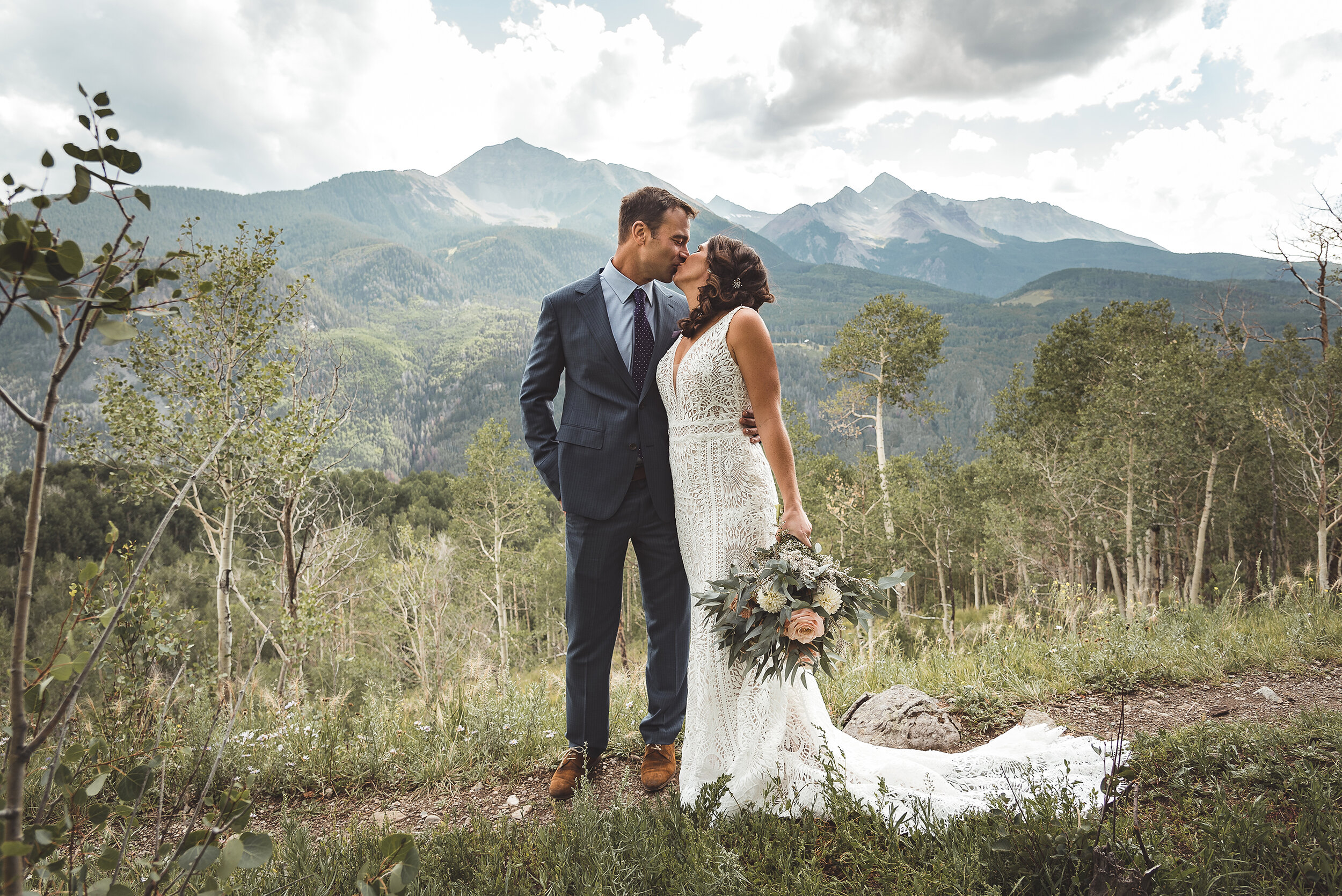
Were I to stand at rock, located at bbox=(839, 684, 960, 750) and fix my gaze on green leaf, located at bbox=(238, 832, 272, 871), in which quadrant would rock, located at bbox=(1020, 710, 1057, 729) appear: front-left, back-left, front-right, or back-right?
back-left

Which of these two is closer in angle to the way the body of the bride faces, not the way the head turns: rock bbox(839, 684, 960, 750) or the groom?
the groom

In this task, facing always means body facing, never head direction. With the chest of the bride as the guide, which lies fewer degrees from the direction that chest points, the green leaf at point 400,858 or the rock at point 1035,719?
the green leaf

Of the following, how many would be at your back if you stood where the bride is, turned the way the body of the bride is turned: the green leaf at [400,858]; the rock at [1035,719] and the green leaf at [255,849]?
1

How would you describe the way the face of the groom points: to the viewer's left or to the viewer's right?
to the viewer's right

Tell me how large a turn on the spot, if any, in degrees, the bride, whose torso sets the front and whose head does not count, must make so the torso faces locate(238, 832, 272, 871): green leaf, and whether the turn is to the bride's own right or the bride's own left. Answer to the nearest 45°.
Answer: approximately 45° to the bride's own left

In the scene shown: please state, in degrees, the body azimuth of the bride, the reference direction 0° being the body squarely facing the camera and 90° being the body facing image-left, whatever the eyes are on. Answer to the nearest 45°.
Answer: approximately 45°

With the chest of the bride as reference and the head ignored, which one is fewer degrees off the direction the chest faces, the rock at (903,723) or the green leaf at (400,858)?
the green leaf

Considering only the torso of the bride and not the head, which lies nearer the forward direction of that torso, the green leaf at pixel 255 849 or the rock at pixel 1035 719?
the green leaf

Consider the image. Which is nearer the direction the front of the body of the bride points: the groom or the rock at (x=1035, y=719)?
the groom

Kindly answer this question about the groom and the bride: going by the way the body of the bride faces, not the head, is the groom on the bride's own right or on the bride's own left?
on the bride's own right

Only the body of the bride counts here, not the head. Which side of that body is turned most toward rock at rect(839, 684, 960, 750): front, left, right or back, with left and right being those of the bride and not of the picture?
back

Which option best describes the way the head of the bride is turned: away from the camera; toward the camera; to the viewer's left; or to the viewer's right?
to the viewer's left
